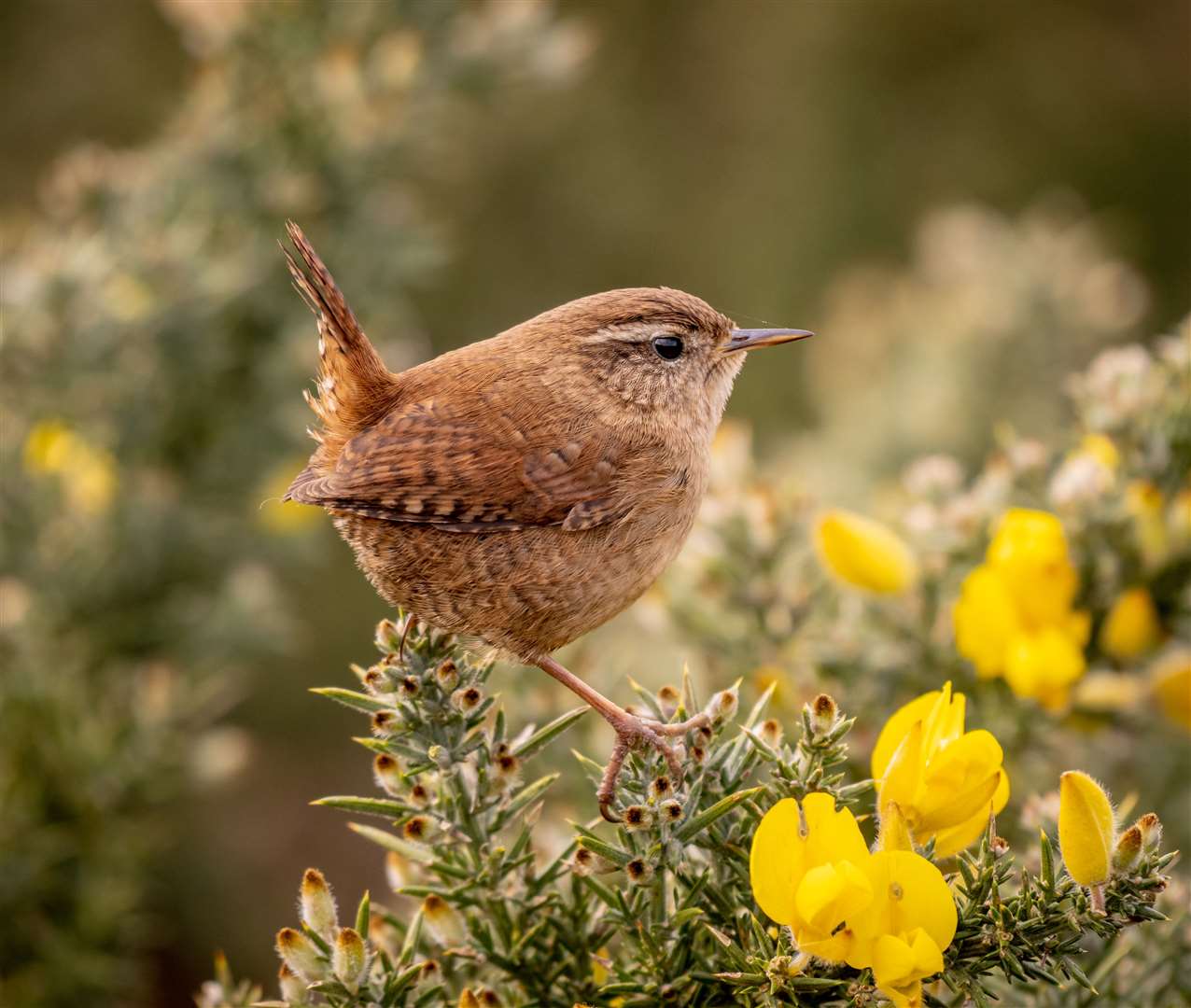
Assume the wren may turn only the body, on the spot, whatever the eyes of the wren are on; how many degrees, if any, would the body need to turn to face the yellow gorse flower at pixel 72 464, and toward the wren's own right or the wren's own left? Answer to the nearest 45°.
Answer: approximately 135° to the wren's own left

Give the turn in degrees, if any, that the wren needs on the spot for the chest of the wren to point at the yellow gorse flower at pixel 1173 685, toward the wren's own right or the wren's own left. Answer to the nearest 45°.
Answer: approximately 45° to the wren's own left

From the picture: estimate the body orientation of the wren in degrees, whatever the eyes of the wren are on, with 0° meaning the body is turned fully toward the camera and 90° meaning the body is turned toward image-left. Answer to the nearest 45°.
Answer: approximately 270°
